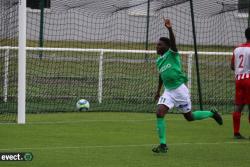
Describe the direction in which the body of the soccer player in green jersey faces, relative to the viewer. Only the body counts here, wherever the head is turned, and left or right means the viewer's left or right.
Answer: facing the viewer and to the left of the viewer

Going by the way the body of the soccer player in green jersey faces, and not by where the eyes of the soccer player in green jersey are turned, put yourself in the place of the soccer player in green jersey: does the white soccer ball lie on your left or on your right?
on your right

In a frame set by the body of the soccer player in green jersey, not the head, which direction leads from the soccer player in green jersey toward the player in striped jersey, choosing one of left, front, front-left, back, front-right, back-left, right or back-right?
back
